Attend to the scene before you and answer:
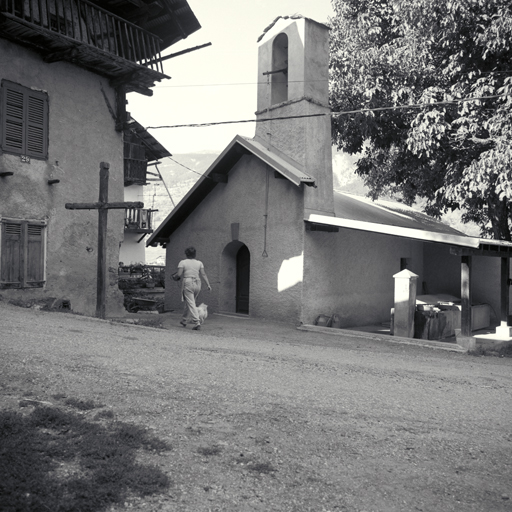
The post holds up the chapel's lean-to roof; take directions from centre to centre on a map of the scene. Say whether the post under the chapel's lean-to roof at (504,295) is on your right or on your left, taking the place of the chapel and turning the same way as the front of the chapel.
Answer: on your left

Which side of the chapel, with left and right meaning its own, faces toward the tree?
back

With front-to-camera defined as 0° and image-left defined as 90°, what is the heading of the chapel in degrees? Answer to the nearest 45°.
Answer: approximately 45°

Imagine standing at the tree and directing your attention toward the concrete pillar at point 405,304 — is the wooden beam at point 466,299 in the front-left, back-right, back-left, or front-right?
front-left

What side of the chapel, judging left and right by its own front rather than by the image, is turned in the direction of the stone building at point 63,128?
front

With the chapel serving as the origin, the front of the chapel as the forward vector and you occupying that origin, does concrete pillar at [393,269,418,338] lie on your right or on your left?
on your left

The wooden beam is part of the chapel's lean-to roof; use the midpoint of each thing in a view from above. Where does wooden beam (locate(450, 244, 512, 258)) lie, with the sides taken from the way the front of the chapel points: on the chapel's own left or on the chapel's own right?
on the chapel's own left

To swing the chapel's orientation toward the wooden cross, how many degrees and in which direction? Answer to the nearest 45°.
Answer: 0° — it already faces it
